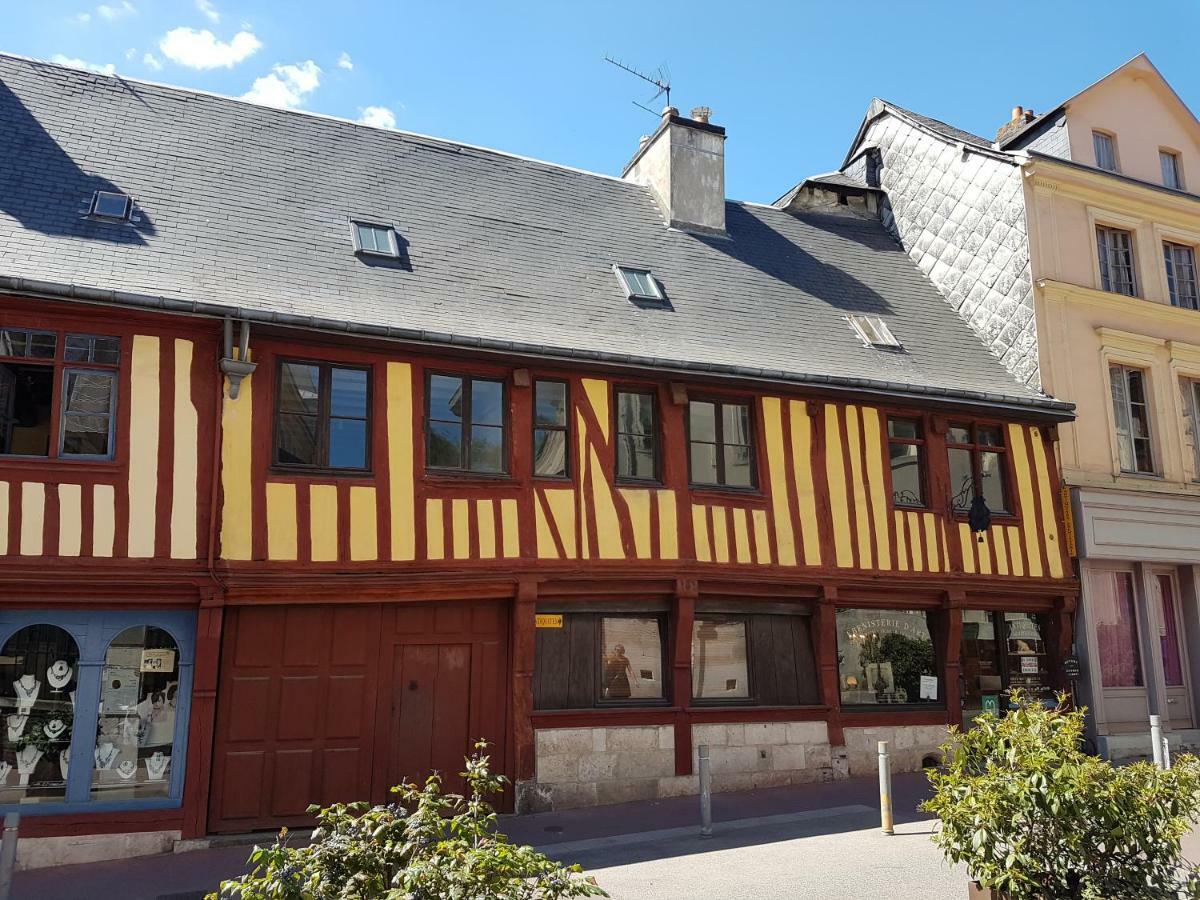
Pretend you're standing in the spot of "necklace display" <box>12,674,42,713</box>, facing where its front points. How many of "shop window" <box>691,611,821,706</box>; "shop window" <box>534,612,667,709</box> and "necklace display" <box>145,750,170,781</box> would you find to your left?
3

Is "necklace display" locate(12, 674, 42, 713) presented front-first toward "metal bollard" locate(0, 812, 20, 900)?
yes

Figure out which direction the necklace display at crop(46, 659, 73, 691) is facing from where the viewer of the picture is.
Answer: facing the viewer

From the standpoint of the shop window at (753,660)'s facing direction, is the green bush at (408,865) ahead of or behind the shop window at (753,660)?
ahead

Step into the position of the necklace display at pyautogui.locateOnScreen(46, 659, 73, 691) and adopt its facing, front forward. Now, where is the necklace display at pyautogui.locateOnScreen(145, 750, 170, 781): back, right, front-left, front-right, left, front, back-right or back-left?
left

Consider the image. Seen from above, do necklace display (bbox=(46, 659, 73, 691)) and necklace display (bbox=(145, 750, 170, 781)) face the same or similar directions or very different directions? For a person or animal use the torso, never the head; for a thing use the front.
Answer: same or similar directions

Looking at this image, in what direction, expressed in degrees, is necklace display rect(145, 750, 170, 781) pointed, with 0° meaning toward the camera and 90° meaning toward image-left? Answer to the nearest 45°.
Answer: approximately 0°

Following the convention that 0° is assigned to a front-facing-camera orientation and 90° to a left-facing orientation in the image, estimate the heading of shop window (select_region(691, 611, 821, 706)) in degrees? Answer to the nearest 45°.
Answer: approximately 0°

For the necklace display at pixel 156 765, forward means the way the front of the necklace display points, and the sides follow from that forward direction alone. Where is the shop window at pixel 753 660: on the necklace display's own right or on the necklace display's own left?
on the necklace display's own left

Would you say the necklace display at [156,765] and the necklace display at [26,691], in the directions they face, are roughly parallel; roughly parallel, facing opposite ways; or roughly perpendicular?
roughly parallel

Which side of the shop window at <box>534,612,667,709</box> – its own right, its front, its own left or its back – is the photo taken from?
front
